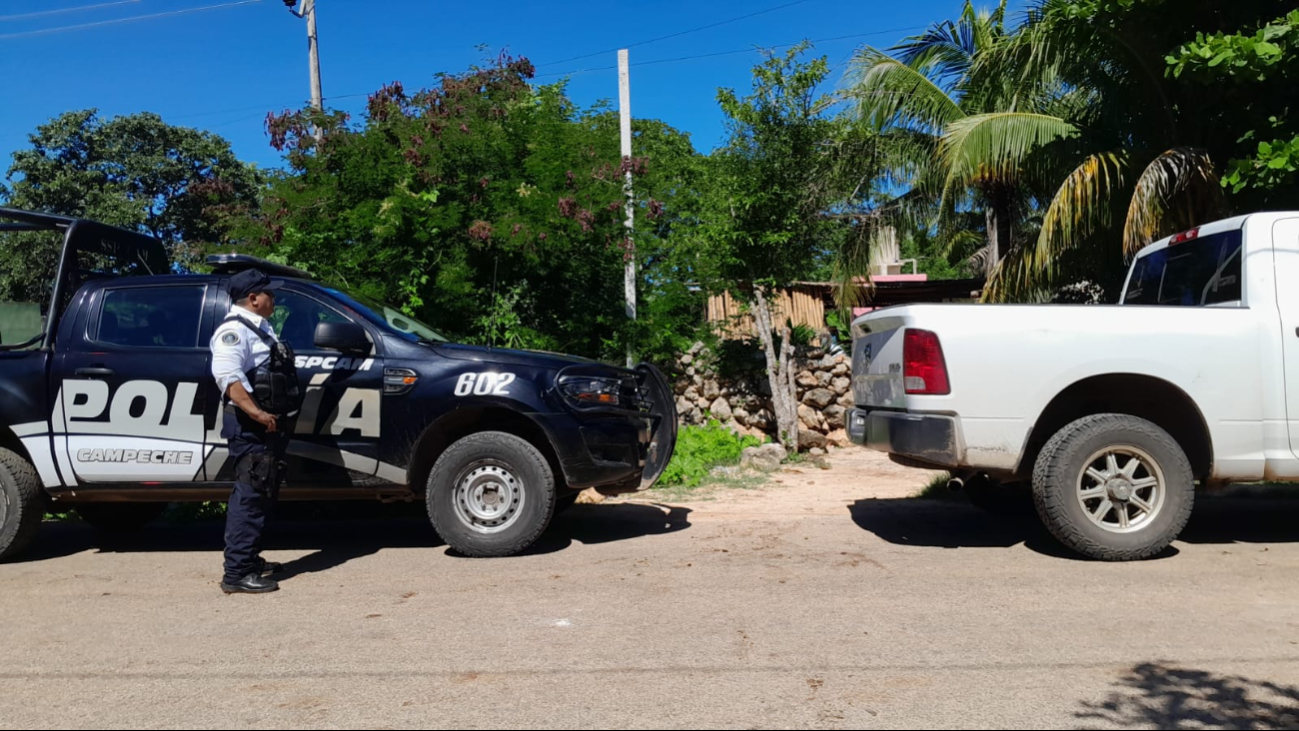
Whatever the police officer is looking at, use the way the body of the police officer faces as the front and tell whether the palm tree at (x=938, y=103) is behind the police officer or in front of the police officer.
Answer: in front

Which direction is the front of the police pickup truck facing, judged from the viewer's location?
facing to the right of the viewer

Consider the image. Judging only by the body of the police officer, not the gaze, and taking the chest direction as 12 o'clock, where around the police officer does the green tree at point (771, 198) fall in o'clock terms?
The green tree is roughly at 11 o'clock from the police officer.

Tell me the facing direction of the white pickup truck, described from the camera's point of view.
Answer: facing to the right of the viewer

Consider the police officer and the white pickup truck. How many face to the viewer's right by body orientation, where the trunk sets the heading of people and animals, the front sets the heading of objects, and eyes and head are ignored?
2

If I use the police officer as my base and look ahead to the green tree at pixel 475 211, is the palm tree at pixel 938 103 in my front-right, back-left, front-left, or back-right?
front-right

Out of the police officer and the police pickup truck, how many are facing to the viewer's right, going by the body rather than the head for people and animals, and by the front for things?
2

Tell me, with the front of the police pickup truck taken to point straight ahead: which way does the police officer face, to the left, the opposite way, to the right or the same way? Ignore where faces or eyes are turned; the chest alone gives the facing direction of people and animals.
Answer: the same way

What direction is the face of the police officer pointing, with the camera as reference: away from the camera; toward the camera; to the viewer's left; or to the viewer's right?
to the viewer's right

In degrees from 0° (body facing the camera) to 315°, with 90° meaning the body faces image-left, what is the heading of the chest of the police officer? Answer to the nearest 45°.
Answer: approximately 270°

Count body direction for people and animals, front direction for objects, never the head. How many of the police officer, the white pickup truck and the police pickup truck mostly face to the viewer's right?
3
